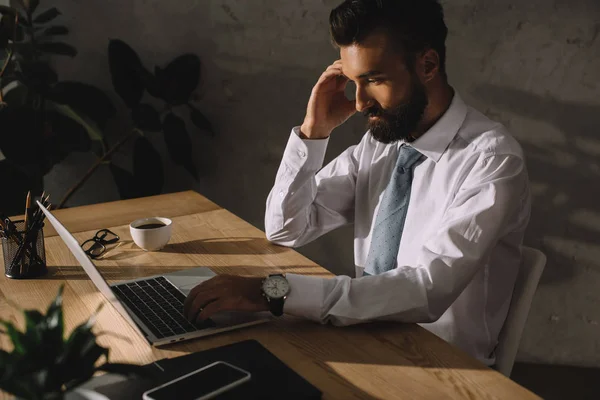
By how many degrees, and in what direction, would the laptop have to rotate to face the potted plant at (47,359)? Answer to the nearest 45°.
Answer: approximately 90° to its right

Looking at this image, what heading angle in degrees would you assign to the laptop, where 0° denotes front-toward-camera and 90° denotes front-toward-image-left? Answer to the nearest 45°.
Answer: approximately 270°
